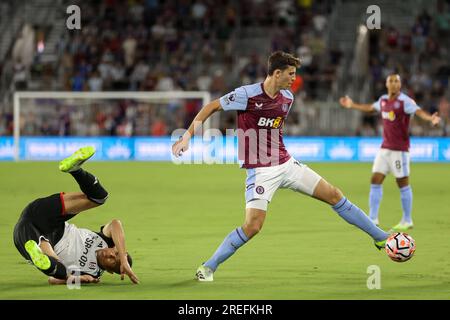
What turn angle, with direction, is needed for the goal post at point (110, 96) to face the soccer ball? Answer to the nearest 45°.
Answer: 0° — it already faces it

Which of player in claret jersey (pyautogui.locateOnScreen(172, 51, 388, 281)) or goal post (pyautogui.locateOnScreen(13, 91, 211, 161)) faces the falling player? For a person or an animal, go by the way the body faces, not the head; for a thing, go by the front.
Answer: the goal post

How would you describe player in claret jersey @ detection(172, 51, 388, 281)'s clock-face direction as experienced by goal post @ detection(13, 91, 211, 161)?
The player in claret jersey is roughly at 12 o'clock from the goal post.

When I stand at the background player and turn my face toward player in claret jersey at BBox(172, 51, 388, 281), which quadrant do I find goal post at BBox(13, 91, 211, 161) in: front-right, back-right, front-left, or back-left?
back-right

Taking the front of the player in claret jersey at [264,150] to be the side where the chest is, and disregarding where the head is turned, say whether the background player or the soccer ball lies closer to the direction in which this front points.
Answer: the soccer ball
